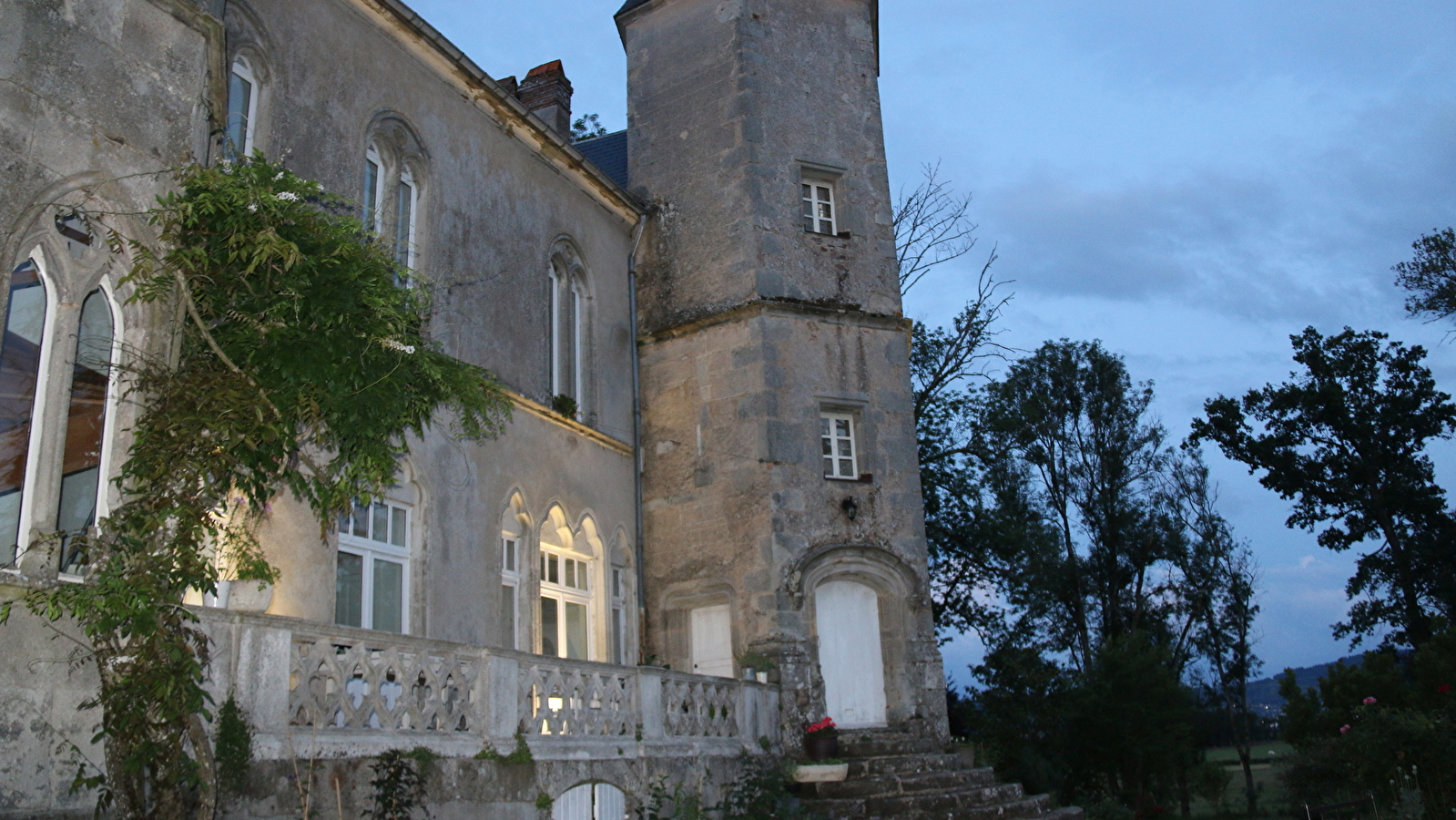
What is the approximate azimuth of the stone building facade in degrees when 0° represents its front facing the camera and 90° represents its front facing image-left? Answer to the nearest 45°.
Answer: approximately 315°

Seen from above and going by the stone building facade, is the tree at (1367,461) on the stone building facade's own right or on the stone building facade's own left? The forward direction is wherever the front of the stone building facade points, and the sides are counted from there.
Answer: on the stone building facade's own left
